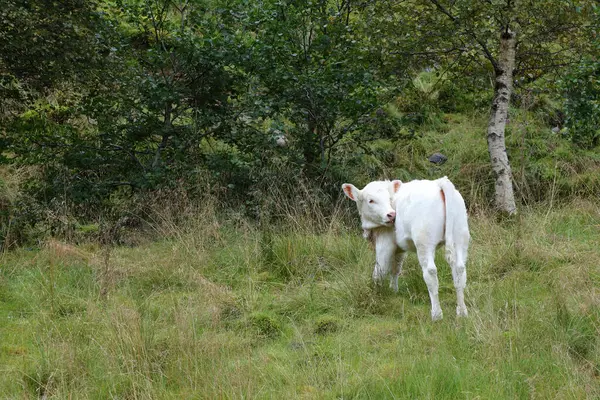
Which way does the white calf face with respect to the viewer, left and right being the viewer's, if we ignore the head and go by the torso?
facing away from the viewer and to the left of the viewer

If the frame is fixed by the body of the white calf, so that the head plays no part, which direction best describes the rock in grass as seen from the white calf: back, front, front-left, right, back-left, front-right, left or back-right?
front-right

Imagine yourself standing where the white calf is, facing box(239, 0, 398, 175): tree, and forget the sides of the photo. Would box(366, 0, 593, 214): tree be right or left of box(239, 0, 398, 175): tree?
right

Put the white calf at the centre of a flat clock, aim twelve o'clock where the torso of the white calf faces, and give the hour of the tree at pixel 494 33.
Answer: The tree is roughly at 2 o'clock from the white calf.

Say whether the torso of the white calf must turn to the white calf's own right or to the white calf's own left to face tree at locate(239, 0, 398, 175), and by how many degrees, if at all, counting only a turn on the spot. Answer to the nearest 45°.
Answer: approximately 45° to the white calf's own right
